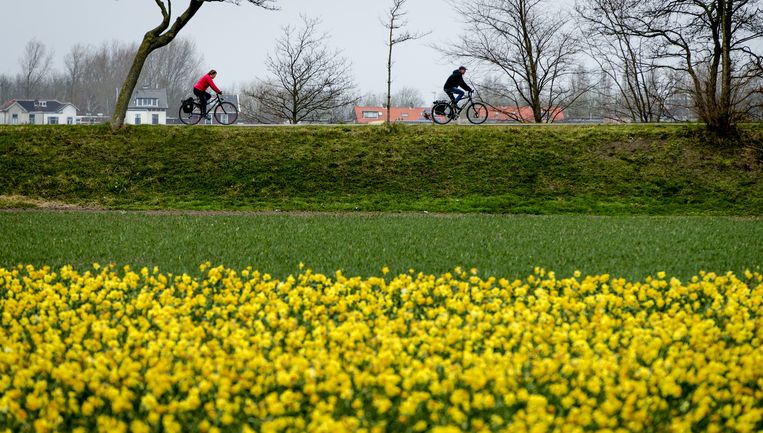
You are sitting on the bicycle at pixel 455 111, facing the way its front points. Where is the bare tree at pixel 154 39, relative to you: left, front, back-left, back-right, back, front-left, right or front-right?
back

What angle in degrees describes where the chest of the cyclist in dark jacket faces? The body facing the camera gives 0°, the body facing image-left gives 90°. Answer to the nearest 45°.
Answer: approximately 270°

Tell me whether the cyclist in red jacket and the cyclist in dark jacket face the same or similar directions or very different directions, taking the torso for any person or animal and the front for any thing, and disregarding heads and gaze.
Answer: same or similar directions

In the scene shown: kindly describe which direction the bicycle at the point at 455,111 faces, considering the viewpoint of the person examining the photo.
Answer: facing to the right of the viewer

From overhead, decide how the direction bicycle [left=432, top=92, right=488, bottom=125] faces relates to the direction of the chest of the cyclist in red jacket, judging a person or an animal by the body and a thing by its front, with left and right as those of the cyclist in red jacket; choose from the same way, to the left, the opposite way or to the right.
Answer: the same way

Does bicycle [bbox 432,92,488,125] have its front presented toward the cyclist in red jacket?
no

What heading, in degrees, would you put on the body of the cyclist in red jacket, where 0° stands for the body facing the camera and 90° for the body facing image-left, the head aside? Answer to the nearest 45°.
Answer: approximately 270°

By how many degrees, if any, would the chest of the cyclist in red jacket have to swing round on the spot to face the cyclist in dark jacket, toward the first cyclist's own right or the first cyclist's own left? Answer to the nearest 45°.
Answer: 0° — they already face them

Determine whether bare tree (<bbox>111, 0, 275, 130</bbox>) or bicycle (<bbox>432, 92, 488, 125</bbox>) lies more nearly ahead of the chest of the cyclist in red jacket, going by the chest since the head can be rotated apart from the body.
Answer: the bicycle

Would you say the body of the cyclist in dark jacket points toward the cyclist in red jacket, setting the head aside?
no

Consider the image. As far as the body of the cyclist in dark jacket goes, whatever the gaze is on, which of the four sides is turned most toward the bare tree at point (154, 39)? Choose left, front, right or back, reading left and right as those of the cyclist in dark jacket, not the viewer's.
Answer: back

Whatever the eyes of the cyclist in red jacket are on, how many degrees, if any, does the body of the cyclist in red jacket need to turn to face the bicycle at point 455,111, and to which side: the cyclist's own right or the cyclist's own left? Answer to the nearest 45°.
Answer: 0° — they already face it
